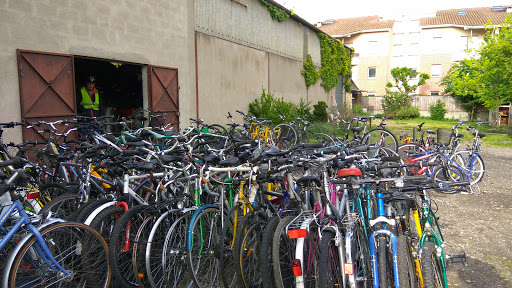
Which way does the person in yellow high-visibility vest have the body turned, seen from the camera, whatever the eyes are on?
toward the camera

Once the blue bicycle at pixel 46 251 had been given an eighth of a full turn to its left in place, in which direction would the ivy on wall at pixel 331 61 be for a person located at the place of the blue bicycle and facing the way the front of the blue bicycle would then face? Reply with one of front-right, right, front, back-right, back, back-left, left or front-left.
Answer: front

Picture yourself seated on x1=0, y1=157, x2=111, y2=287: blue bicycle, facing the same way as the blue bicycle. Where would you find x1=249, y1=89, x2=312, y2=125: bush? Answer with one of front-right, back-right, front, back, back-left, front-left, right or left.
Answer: front-left

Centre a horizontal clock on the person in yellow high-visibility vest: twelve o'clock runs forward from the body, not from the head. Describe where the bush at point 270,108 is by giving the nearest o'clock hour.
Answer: The bush is roughly at 8 o'clock from the person in yellow high-visibility vest.

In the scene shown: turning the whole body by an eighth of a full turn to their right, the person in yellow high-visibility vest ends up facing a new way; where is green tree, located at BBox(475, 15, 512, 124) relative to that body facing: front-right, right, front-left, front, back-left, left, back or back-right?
back-left

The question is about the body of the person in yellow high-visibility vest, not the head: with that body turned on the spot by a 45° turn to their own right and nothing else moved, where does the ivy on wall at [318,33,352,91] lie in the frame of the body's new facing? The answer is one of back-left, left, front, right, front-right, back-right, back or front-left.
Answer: back

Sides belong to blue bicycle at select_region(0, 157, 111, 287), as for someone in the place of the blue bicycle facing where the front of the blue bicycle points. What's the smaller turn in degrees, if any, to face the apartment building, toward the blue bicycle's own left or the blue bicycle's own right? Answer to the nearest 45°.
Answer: approximately 45° to the blue bicycle's own left

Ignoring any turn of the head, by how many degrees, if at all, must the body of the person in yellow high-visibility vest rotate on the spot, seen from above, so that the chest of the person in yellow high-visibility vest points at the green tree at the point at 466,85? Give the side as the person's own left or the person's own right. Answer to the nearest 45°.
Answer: approximately 90° to the person's own left

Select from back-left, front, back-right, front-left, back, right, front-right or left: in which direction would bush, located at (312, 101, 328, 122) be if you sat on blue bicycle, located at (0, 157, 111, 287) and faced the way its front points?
front-left

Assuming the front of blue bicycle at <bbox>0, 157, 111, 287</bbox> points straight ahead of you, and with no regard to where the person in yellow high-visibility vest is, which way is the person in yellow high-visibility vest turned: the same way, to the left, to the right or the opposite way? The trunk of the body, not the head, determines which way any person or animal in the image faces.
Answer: to the right

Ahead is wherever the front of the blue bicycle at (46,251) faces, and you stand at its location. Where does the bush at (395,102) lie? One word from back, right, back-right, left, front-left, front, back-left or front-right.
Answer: front-left

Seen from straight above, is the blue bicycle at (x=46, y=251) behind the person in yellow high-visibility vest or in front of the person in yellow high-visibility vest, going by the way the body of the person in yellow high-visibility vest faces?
in front
